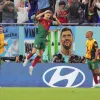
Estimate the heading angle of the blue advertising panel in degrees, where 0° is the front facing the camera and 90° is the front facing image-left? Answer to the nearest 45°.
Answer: approximately 0°
